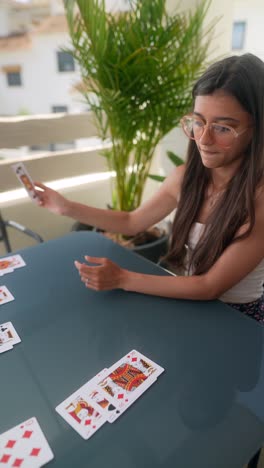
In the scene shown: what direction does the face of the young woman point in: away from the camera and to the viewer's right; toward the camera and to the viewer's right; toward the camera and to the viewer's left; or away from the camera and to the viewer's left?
toward the camera and to the viewer's left

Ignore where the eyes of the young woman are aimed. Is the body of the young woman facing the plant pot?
no

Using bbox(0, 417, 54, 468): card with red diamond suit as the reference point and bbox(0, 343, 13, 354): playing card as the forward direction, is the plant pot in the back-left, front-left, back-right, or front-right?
front-right

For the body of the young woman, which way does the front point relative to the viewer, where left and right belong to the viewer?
facing the viewer and to the left of the viewer
